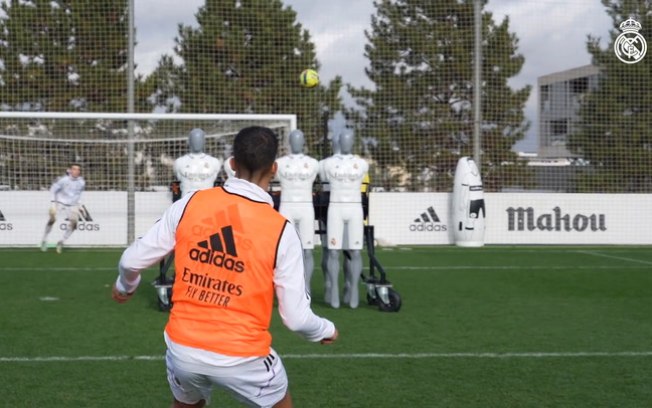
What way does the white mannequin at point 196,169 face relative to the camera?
toward the camera

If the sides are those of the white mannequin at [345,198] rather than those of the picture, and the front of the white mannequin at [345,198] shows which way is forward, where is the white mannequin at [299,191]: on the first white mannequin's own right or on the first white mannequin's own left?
on the first white mannequin's own right

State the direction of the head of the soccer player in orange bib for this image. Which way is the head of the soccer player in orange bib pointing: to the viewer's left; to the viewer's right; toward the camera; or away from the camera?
away from the camera

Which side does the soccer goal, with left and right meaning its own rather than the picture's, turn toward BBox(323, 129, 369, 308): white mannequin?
front

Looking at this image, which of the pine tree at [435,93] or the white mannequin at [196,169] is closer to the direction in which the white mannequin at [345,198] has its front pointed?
the white mannequin

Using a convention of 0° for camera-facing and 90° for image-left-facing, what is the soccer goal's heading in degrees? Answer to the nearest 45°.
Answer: approximately 0°

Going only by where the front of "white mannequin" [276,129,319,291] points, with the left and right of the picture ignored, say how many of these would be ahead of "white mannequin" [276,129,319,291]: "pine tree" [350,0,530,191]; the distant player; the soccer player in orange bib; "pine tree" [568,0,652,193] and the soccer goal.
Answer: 1

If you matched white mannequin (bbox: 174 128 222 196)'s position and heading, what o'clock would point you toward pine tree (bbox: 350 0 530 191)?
The pine tree is roughly at 7 o'clock from the white mannequin.

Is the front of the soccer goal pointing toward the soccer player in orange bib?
yes

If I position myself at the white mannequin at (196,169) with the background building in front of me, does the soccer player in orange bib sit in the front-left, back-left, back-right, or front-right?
back-right

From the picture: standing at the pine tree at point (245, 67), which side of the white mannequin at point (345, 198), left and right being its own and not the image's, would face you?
back

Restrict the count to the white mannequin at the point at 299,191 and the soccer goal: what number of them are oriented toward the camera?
2

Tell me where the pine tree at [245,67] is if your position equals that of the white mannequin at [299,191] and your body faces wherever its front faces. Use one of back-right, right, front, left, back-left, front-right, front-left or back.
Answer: back

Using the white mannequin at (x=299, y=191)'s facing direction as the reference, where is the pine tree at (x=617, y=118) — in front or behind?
behind

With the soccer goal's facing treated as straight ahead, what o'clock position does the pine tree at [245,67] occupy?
The pine tree is roughly at 7 o'clock from the soccer goal.

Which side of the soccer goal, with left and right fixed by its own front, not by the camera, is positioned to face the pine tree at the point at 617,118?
left

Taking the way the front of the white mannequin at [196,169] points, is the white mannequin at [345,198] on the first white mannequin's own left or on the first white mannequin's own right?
on the first white mannequin's own left
